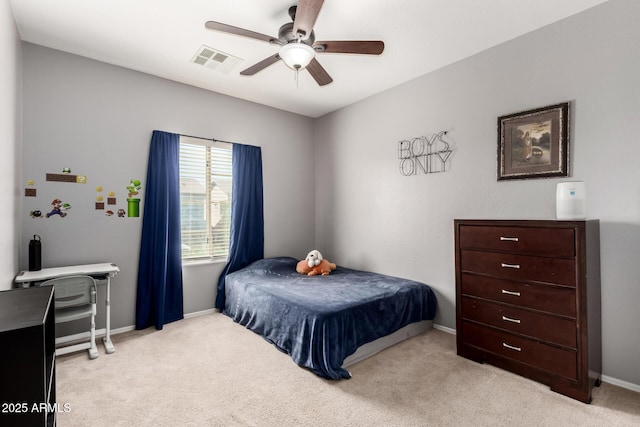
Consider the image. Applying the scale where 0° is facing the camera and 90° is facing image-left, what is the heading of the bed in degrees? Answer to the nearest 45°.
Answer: approximately 315°

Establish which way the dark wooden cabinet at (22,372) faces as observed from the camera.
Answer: facing to the right of the viewer

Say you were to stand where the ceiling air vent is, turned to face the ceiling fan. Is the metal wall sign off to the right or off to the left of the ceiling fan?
left

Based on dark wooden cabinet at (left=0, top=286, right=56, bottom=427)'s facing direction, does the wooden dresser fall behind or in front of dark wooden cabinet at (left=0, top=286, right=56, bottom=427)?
in front

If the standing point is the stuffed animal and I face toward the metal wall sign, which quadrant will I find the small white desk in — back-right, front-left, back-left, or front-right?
back-right

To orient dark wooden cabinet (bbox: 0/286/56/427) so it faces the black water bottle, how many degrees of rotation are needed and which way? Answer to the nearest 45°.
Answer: approximately 90° to its left

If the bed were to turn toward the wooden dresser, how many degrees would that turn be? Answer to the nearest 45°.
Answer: approximately 45° to its left

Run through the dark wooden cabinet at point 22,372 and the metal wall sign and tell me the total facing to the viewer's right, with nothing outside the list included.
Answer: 1

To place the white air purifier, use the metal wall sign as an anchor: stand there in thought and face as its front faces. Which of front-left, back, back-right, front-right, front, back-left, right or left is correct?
left

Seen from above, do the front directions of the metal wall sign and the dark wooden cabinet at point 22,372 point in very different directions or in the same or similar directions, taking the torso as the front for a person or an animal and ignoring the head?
very different directions
